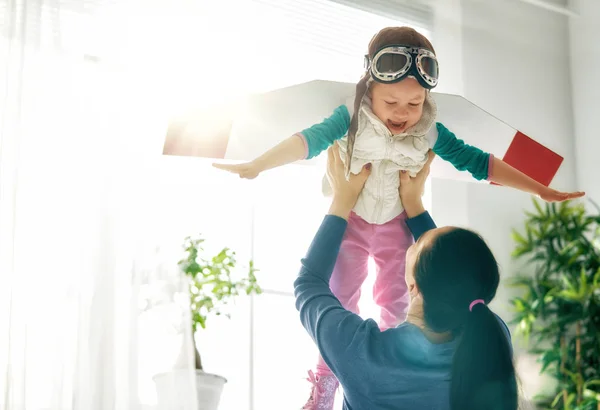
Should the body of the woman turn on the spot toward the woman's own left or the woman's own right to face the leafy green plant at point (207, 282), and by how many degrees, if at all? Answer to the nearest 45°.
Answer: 0° — they already face it

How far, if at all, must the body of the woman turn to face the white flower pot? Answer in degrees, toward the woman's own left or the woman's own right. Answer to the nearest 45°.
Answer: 0° — they already face it

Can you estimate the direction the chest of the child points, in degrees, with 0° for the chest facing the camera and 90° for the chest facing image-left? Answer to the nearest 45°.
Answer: approximately 0°

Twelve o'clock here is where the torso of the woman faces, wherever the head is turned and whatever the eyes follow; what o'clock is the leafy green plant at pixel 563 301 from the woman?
The leafy green plant is roughly at 2 o'clock from the woman.

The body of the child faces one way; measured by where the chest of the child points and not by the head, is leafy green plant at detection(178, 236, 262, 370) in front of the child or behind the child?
behind

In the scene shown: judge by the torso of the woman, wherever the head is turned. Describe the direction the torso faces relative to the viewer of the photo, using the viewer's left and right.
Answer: facing away from the viewer and to the left of the viewer

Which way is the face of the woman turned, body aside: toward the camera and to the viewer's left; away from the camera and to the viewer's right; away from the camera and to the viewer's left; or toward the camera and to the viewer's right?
away from the camera and to the viewer's left
